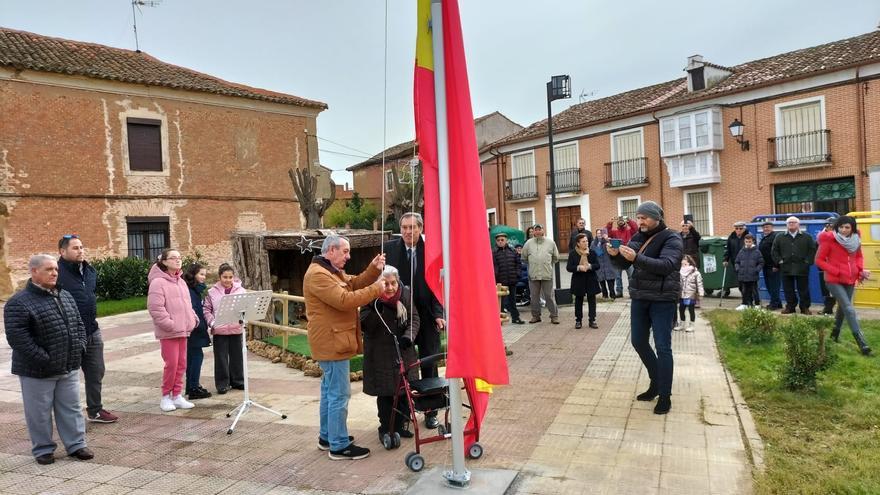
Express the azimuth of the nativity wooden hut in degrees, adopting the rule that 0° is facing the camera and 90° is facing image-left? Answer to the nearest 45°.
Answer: approximately 315°

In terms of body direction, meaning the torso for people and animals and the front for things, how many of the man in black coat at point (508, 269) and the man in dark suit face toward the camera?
2

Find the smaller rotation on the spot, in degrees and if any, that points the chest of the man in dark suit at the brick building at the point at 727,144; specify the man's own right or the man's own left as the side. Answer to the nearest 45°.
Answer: approximately 135° to the man's own left

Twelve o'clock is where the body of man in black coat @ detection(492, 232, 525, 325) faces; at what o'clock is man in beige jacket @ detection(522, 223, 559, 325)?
The man in beige jacket is roughly at 10 o'clock from the man in black coat.

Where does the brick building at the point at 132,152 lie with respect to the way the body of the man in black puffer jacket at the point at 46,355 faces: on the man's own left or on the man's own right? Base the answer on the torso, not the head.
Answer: on the man's own left

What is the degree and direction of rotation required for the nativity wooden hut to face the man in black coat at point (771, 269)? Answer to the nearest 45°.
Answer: approximately 45° to its left

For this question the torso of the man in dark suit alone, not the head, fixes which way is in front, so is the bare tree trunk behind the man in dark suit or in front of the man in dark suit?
behind
